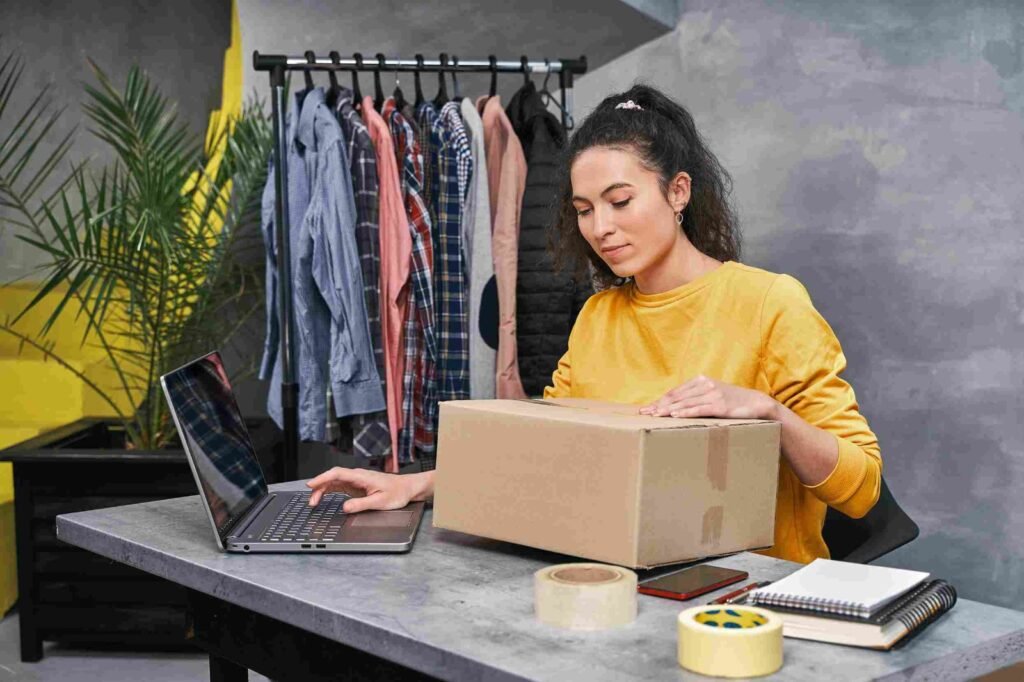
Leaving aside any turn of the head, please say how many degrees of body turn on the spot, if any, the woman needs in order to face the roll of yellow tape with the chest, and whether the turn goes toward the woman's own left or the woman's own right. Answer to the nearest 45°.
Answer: approximately 45° to the woman's own left

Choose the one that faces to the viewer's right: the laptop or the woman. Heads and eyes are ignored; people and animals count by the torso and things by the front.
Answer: the laptop

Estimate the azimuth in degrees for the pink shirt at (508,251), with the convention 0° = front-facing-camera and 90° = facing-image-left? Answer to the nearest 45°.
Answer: approximately 90°

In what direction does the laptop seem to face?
to the viewer's right

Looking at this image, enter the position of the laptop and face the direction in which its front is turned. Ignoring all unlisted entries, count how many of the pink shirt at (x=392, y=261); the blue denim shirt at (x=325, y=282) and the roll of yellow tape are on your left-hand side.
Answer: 2

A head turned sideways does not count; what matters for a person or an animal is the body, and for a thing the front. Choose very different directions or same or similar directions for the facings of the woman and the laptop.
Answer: very different directions

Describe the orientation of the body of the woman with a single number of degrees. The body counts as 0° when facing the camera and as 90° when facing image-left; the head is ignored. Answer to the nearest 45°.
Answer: approximately 45°

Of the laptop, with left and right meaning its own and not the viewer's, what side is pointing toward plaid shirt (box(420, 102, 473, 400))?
left
